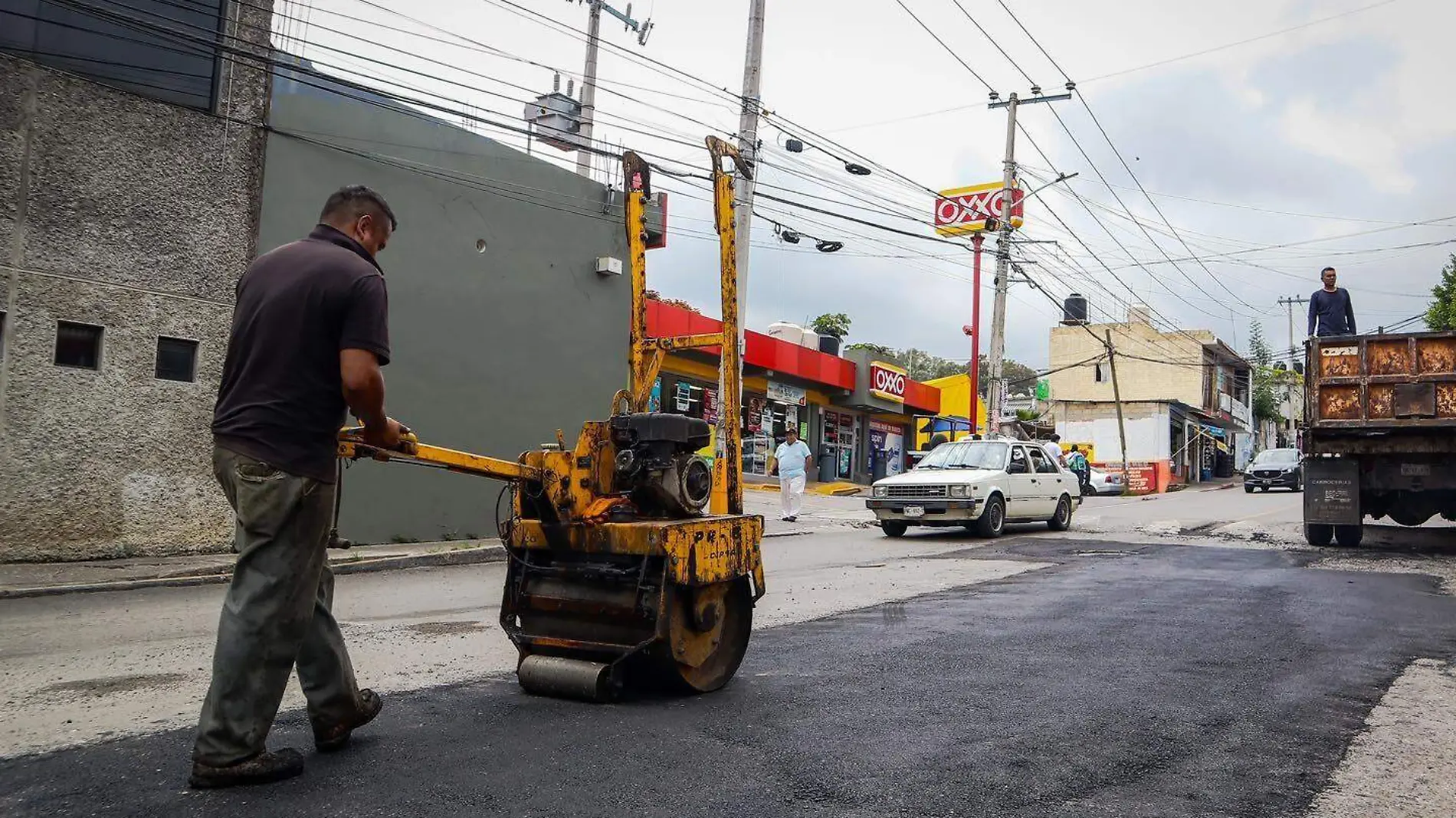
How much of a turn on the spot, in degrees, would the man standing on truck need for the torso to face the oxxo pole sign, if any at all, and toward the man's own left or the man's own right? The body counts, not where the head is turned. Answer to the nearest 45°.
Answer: approximately 135° to the man's own right

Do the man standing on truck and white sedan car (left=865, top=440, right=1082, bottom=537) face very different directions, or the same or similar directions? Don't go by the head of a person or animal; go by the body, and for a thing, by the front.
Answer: same or similar directions

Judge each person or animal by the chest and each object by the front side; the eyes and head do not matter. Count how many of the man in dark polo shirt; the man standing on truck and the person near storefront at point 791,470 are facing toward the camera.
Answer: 2

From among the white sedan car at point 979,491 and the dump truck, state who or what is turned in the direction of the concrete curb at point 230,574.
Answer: the white sedan car

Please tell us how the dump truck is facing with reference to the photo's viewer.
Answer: facing away from the viewer

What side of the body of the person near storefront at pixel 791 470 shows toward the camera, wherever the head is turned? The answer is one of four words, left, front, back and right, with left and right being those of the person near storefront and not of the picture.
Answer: front

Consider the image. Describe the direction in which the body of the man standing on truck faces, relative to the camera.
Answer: toward the camera

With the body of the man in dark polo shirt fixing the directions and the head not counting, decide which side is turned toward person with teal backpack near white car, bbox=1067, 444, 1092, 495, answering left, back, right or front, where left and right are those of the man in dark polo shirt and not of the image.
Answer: front

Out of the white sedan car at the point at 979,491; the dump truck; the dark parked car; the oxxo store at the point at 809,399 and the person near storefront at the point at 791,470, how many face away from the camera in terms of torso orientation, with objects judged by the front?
1

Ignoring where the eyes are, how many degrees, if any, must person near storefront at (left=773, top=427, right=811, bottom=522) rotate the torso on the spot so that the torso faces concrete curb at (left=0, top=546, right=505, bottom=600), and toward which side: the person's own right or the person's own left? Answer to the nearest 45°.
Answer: approximately 45° to the person's own right

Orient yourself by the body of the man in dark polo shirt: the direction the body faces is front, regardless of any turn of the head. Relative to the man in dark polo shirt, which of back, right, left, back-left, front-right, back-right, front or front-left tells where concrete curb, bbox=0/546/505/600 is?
front-left

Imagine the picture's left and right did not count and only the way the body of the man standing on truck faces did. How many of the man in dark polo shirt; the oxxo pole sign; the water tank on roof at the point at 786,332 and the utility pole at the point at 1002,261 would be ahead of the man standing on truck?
1

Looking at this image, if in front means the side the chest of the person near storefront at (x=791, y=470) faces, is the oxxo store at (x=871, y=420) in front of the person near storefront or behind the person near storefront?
behind

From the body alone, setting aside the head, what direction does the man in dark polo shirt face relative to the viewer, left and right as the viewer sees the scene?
facing away from the viewer and to the right of the viewer

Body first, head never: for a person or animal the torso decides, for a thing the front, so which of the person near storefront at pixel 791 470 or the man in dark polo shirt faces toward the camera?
the person near storefront
